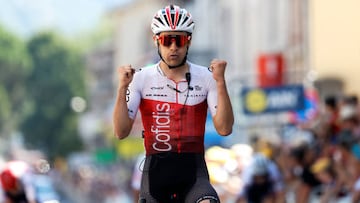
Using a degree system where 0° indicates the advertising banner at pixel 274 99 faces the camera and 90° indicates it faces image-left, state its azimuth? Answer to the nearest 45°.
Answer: approximately 0°

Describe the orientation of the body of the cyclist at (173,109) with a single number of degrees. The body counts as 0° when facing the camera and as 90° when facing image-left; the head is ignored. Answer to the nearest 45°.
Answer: approximately 0°

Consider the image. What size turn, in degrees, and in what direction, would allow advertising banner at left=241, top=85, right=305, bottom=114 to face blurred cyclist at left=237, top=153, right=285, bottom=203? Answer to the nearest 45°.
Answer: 0° — it already faces them

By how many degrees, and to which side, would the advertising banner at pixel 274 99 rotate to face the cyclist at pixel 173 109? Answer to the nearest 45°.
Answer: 0° — it already faces them

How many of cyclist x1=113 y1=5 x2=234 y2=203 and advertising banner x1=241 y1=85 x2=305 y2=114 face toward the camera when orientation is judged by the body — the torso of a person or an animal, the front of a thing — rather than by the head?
2

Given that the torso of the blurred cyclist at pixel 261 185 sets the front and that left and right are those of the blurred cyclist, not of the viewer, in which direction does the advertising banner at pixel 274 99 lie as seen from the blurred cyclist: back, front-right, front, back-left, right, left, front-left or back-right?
back

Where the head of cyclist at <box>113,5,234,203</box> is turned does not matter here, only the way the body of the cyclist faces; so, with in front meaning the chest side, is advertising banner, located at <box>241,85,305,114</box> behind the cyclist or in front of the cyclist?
behind

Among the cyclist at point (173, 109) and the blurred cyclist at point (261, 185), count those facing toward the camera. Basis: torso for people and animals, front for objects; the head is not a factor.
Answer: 2
